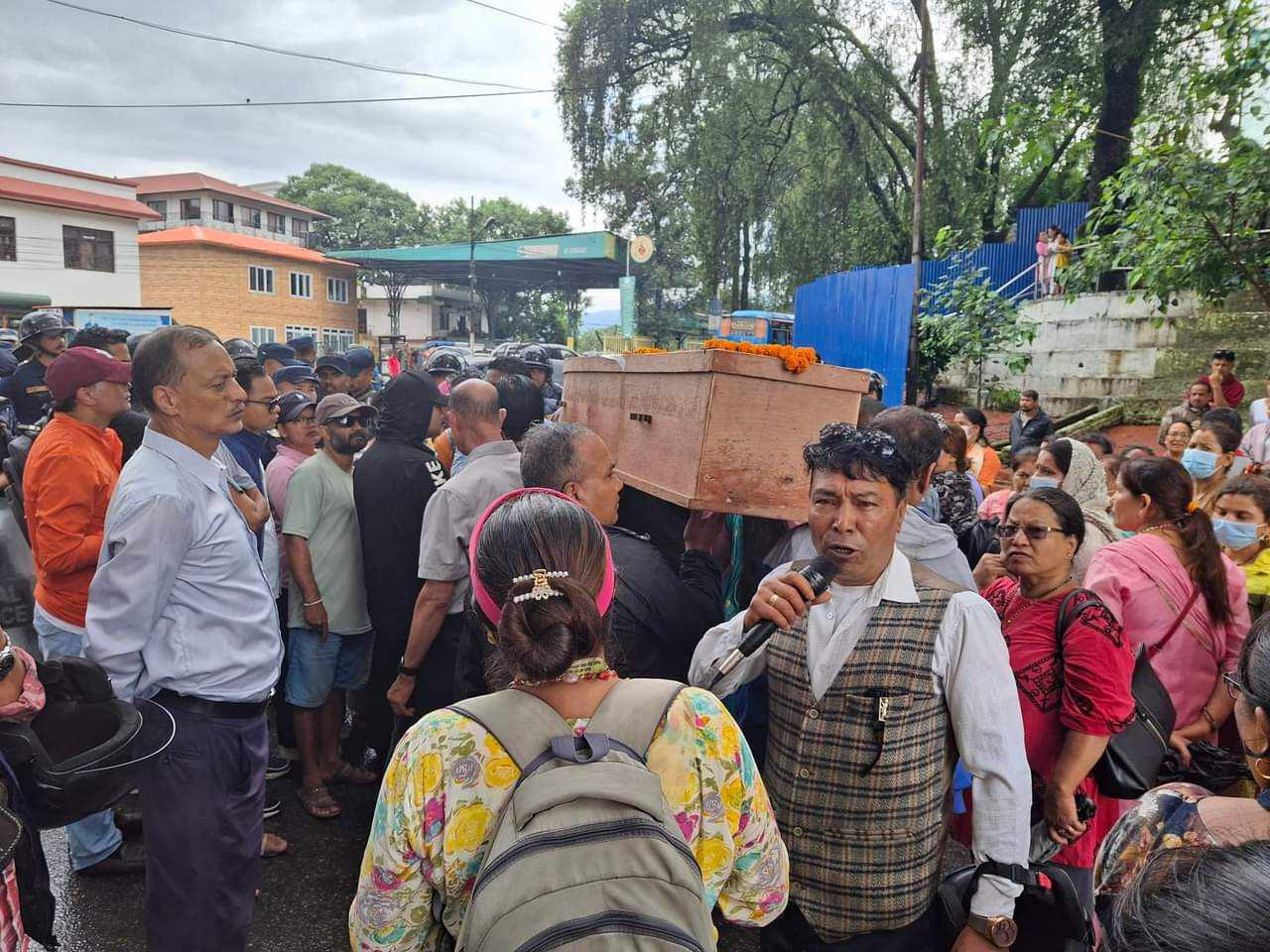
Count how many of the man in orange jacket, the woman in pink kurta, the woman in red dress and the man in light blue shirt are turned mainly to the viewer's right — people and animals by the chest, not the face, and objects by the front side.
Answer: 2

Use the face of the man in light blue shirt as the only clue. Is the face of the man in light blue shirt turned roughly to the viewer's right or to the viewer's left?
to the viewer's right

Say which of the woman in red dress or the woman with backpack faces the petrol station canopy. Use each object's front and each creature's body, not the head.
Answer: the woman with backpack

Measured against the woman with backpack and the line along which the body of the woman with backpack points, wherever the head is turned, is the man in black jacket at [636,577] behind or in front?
in front

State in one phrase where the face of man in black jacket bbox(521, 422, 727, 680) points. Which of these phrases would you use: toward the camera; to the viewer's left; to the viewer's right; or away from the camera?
to the viewer's right

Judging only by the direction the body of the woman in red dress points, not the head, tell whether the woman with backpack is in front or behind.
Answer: in front

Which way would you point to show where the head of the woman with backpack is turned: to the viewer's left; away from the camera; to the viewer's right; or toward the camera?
away from the camera

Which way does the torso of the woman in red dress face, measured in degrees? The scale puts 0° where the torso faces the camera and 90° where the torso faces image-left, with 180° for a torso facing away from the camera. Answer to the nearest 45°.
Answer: approximately 45°

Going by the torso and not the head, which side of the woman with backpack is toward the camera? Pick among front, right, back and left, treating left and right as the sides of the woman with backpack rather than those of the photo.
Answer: back

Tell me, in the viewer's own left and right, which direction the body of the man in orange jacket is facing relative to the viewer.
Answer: facing to the right of the viewer
